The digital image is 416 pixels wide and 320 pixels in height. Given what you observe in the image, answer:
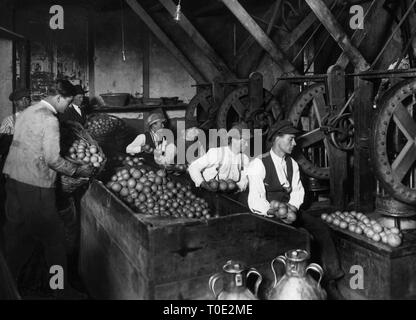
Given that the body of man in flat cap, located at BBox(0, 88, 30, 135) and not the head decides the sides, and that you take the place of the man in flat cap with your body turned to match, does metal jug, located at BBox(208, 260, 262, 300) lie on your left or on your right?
on your right

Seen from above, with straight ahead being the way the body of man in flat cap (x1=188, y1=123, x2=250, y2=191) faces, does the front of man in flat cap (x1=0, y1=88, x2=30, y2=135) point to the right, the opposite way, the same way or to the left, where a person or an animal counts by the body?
to the left

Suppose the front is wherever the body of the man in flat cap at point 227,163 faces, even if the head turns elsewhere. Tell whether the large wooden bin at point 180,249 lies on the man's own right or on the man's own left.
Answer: on the man's own right

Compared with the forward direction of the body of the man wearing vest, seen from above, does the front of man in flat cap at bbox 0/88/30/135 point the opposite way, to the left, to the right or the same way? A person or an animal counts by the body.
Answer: to the left

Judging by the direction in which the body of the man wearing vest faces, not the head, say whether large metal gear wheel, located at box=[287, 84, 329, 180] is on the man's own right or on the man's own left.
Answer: on the man's own left

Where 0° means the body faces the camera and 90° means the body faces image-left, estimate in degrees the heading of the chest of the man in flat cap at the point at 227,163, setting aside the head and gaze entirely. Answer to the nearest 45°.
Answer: approximately 315°

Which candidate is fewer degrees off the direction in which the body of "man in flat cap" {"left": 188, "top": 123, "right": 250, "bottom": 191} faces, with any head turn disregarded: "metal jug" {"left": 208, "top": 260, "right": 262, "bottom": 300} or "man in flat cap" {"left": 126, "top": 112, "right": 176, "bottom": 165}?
the metal jug

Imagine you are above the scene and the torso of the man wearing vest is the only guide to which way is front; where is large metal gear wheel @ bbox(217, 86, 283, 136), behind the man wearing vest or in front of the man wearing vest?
behind

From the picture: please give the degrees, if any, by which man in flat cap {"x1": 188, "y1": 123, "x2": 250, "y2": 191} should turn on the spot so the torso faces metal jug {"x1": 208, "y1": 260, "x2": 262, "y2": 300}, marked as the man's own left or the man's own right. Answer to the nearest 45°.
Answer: approximately 45° to the man's own right

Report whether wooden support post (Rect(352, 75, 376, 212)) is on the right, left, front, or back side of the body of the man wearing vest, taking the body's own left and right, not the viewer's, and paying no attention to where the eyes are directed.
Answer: left
